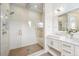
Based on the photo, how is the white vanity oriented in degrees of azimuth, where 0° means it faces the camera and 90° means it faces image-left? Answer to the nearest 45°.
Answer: approximately 45°

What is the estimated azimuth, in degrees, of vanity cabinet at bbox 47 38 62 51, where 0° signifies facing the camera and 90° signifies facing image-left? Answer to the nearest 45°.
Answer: approximately 45°

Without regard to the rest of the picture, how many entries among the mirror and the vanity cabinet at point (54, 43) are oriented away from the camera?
0
